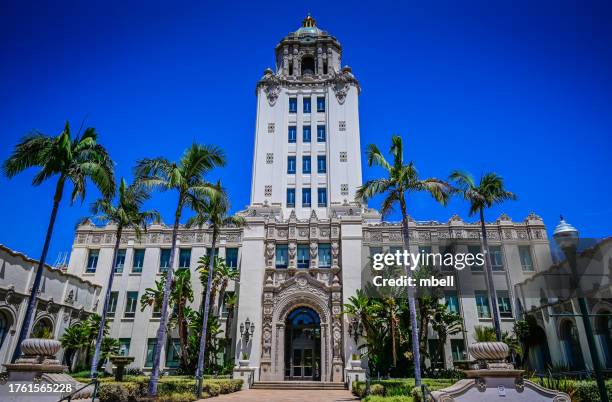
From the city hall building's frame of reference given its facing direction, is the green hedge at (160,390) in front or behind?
in front

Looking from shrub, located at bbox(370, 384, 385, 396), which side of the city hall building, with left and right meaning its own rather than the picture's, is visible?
front

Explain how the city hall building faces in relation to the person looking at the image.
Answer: facing the viewer

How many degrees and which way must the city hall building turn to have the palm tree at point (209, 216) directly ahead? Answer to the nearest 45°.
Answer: approximately 45° to its right

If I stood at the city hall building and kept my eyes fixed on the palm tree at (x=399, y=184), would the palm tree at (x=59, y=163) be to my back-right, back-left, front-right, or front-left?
front-right

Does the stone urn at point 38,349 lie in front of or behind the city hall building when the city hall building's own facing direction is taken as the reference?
in front

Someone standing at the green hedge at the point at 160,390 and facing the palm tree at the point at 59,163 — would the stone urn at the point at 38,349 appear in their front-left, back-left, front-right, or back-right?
front-left

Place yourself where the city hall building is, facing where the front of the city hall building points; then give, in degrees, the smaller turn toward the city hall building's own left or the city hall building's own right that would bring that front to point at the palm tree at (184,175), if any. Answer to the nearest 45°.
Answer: approximately 45° to the city hall building's own right
